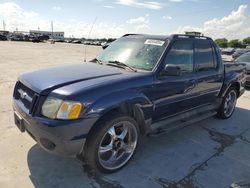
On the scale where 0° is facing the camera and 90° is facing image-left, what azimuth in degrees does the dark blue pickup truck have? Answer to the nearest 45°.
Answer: approximately 45°
